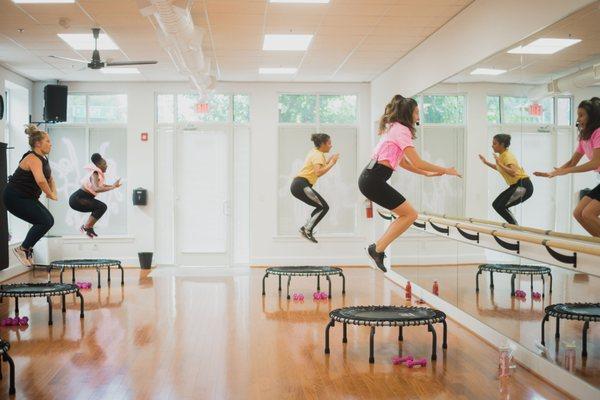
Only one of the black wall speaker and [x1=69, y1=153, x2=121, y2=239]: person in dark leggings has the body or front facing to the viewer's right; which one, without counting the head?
the person in dark leggings

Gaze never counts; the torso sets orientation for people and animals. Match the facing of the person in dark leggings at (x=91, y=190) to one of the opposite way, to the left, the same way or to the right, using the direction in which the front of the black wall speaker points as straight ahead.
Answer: to the left

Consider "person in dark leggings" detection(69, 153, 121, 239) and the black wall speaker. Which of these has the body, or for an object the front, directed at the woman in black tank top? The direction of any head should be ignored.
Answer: the black wall speaker

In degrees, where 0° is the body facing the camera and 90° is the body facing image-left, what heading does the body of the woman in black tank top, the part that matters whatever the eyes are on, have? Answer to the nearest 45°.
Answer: approximately 270°

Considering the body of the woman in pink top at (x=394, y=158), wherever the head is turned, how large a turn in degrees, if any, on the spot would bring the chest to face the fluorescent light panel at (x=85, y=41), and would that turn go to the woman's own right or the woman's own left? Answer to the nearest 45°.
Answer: approximately 135° to the woman's own left

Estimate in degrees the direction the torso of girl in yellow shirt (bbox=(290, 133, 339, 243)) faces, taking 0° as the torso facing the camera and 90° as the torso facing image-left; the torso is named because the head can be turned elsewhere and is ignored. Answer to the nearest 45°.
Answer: approximately 270°

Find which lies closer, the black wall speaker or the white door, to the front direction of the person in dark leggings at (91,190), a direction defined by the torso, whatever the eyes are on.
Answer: the white door

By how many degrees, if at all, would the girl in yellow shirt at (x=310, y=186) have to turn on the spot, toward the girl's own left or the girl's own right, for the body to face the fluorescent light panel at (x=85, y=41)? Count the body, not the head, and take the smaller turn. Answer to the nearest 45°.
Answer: approximately 180°

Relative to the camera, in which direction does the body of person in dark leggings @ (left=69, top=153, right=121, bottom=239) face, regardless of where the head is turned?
to the viewer's right

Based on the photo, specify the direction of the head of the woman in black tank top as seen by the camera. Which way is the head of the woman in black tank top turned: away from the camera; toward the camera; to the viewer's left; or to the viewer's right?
to the viewer's right

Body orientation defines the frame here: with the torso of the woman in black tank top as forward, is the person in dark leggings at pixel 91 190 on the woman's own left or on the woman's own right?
on the woman's own left

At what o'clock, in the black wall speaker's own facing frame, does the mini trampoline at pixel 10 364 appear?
The mini trampoline is roughly at 12 o'clock from the black wall speaker.

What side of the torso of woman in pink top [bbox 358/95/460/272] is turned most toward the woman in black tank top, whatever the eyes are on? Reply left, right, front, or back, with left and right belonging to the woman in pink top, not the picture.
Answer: back

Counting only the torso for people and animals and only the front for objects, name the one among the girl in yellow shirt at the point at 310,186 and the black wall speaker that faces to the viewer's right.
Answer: the girl in yellow shirt

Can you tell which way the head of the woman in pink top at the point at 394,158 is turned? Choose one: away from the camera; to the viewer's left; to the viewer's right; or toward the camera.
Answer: to the viewer's right

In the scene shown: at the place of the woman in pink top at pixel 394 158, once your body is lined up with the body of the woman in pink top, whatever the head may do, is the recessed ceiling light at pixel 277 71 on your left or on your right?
on your left

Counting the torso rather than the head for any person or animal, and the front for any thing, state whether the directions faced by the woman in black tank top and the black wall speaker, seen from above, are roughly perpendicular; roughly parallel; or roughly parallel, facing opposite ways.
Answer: roughly perpendicular
